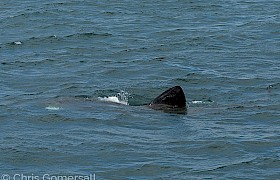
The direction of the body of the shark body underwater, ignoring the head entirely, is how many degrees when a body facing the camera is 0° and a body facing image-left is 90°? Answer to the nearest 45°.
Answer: approximately 90°
